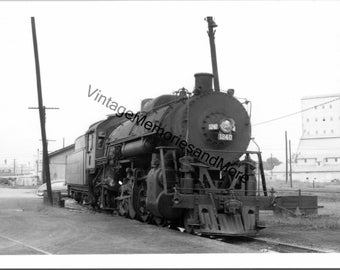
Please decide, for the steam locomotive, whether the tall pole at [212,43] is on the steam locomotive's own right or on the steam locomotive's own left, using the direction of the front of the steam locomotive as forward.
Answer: on the steam locomotive's own left

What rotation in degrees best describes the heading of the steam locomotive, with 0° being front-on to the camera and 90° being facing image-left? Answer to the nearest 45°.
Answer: approximately 315°
